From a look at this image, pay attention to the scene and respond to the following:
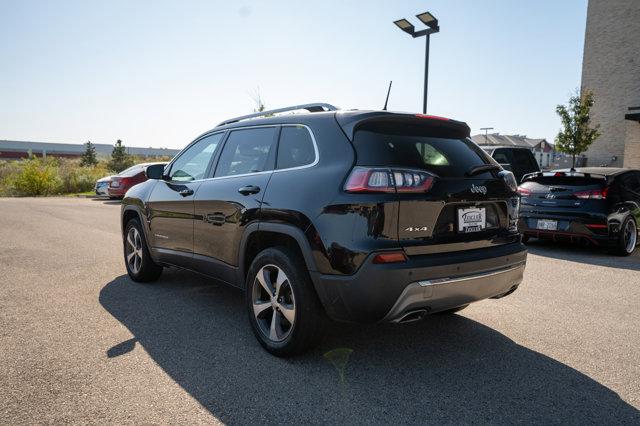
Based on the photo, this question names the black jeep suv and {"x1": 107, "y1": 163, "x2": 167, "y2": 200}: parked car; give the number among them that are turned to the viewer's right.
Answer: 0

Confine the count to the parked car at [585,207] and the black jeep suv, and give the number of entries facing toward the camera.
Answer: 0

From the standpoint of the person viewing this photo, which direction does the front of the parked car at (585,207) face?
facing away from the viewer and to the right of the viewer

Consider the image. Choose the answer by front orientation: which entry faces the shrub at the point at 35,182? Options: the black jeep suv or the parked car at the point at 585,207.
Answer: the black jeep suv

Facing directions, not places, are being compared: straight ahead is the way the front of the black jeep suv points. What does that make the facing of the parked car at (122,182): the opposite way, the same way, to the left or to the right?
to the left

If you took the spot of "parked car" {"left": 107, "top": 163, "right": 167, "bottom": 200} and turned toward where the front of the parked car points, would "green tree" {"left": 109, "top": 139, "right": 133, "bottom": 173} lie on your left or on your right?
on your right

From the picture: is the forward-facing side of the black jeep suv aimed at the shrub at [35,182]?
yes

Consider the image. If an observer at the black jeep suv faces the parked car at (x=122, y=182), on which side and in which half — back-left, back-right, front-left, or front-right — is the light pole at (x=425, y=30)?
front-right

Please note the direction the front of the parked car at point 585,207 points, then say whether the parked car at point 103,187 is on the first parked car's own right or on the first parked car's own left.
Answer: on the first parked car's own left

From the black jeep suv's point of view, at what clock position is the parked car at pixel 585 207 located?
The parked car is roughly at 3 o'clock from the black jeep suv.

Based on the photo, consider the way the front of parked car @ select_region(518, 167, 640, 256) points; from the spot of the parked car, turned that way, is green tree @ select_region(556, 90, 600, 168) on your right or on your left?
on your left

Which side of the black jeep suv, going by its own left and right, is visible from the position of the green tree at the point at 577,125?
right

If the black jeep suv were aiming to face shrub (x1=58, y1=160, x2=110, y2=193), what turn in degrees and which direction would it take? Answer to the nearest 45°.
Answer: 0° — it already faces it
